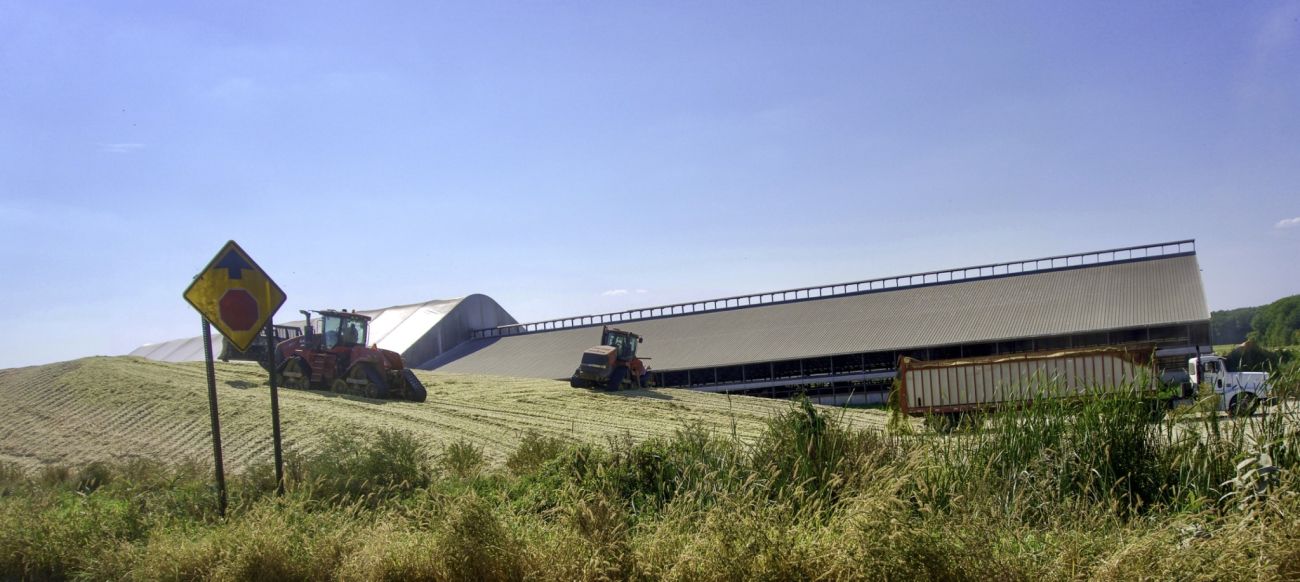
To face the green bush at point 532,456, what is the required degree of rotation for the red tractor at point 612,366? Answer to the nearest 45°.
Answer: approximately 45° to its left

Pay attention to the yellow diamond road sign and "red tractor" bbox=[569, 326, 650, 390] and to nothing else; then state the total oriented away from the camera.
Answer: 0

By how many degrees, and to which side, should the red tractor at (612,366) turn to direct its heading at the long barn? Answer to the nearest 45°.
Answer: approximately 180°

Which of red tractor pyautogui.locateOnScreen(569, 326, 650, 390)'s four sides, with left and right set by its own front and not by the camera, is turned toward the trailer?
left

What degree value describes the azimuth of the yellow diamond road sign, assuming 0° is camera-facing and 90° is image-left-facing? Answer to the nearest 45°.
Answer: approximately 0°

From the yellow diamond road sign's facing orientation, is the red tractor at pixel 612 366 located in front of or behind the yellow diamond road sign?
behind
